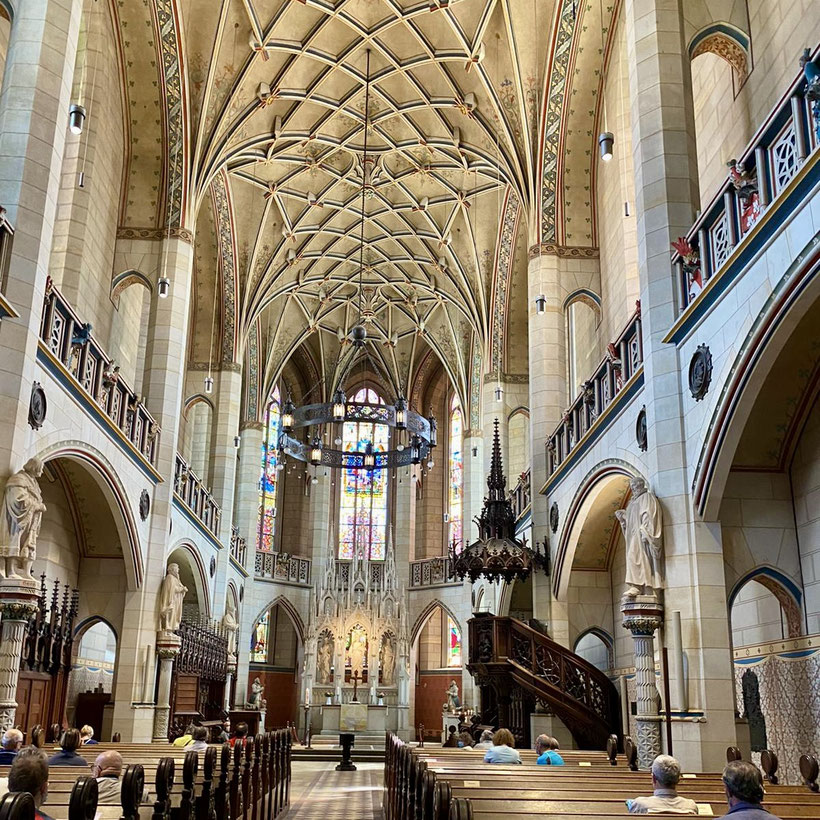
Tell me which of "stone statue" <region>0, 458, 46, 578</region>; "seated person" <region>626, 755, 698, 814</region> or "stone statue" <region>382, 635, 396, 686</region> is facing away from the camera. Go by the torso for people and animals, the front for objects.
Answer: the seated person

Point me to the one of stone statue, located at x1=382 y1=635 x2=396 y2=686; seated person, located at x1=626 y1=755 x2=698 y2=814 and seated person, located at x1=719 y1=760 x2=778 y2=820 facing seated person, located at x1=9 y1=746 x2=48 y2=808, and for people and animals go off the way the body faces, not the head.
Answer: the stone statue

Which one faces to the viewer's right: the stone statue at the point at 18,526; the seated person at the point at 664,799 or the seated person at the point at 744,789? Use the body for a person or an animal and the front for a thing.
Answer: the stone statue

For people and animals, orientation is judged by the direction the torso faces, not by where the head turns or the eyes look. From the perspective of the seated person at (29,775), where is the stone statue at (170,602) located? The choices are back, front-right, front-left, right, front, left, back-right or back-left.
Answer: front-left

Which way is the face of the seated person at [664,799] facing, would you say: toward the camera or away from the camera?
away from the camera

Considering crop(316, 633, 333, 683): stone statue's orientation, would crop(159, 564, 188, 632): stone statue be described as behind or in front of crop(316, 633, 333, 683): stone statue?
in front

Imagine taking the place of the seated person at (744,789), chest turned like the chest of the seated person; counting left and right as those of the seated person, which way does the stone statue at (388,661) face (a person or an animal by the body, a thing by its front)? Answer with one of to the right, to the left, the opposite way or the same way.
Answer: the opposite way

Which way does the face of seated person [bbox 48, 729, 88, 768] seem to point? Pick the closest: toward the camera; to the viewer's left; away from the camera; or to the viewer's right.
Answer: away from the camera

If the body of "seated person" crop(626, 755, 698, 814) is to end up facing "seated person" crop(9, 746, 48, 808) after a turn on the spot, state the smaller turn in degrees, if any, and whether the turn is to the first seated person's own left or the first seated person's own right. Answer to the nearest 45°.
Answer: approximately 135° to the first seated person's own left

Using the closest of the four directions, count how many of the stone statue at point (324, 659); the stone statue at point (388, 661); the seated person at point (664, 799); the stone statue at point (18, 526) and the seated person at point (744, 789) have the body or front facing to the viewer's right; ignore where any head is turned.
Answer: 1

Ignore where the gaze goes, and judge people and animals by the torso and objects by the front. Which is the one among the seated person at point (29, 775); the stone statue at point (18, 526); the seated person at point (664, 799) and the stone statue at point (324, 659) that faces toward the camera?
the stone statue at point (324, 659)

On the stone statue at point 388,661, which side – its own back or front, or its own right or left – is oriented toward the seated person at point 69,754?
front

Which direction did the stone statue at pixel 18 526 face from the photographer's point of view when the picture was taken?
facing to the right of the viewer

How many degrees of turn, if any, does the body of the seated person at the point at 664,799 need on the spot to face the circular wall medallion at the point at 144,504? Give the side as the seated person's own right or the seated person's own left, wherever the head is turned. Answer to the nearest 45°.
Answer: approximately 45° to the seated person's own left

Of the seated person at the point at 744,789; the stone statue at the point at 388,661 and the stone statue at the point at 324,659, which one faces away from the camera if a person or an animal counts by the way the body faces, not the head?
the seated person

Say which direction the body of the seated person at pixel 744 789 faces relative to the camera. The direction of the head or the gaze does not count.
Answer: away from the camera

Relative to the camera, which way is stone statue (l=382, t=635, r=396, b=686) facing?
toward the camera

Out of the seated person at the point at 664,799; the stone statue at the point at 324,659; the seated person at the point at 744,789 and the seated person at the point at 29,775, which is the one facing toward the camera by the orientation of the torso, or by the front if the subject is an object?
the stone statue

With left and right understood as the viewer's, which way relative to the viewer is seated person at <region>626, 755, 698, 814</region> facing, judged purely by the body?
facing away from the viewer

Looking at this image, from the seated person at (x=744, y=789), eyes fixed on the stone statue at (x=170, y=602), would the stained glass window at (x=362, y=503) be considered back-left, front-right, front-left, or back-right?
front-right

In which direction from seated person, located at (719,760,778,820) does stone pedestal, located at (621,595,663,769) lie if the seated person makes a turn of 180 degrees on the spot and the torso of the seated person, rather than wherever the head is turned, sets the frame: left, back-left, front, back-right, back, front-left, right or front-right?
back
